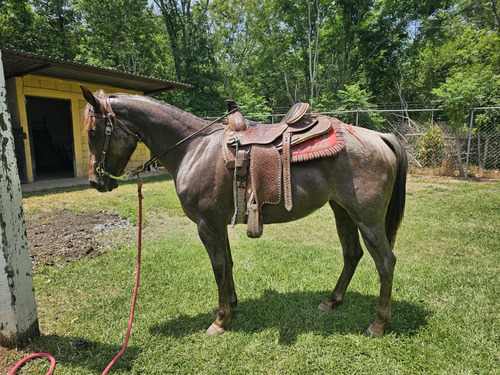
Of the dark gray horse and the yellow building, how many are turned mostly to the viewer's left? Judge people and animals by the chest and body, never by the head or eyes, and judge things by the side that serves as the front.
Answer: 1

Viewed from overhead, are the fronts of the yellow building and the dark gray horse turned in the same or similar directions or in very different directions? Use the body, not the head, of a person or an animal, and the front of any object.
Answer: very different directions

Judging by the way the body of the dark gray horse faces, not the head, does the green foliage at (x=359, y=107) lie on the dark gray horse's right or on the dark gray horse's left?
on the dark gray horse's right

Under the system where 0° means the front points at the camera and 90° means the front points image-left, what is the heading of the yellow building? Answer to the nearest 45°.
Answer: approximately 315°

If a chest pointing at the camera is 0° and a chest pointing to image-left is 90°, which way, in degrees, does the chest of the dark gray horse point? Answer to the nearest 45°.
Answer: approximately 90°

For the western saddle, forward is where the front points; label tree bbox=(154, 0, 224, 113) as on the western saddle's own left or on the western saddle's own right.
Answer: on the western saddle's own right

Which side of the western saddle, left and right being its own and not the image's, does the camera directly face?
left

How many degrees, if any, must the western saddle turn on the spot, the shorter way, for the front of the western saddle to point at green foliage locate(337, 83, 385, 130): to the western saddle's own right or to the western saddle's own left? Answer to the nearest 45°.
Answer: approximately 90° to the western saddle's own right

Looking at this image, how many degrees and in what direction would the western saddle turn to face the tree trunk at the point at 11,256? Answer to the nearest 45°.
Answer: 0° — it already faces it
